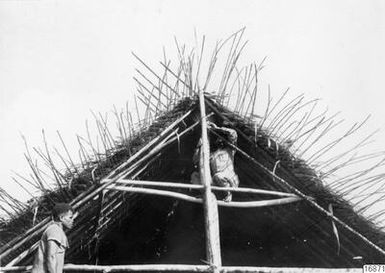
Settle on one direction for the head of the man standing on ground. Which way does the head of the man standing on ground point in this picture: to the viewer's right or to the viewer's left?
to the viewer's right

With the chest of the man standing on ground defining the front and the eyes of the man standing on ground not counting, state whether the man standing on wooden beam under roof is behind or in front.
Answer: in front

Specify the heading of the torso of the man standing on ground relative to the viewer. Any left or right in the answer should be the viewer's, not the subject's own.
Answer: facing to the right of the viewer
